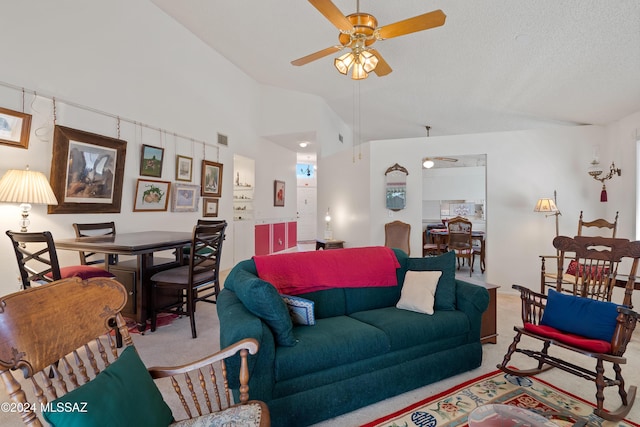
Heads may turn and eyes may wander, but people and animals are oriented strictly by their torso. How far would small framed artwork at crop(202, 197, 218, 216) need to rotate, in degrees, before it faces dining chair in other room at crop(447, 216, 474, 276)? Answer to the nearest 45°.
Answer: approximately 45° to its left

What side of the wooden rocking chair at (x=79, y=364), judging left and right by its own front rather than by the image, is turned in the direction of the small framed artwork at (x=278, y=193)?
left

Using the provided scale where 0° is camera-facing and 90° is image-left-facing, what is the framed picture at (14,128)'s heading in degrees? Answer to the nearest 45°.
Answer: approximately 315°

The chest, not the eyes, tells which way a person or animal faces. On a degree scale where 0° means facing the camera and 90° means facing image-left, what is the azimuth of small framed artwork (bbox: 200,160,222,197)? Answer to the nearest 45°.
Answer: approximately 315°

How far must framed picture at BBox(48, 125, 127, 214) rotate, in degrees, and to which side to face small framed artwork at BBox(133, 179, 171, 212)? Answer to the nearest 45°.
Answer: approximately 90° to its left

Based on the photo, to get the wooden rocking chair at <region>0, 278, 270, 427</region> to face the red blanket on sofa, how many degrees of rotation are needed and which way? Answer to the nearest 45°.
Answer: approximately 90° to its left

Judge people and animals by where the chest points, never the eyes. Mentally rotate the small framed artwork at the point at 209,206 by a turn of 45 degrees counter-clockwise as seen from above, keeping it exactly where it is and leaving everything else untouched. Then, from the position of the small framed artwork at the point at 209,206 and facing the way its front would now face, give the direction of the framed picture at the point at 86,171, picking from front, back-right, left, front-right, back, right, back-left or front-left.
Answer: back-right

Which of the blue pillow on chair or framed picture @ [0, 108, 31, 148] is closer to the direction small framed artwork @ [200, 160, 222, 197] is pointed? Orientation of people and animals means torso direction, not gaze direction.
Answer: the blue pillow on chair

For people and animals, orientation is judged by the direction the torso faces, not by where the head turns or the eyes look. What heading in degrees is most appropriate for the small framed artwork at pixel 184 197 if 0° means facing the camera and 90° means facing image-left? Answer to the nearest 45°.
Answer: approximately 315°

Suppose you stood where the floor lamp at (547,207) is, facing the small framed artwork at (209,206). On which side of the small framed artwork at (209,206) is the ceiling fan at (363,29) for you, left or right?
left
